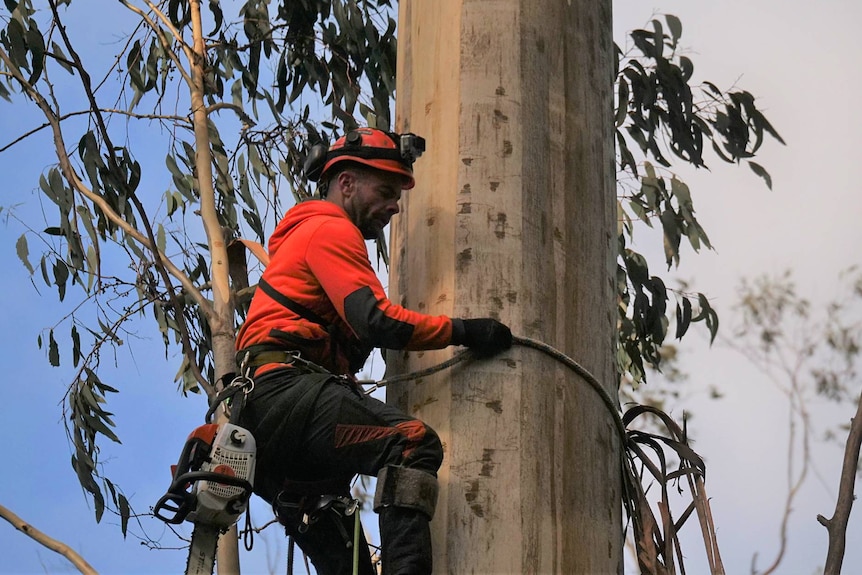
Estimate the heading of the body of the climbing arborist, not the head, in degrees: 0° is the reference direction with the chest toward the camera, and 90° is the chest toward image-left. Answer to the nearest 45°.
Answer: approximately 270°

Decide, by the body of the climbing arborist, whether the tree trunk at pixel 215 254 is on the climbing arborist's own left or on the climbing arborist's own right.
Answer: on the climbing arborist's own left
